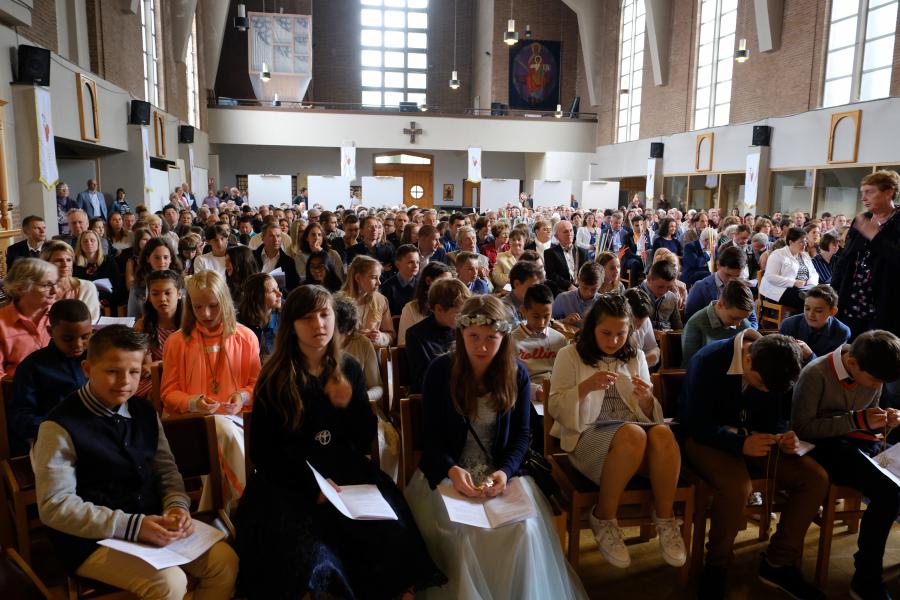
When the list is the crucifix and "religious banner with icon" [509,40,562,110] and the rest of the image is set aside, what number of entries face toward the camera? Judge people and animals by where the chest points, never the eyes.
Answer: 2

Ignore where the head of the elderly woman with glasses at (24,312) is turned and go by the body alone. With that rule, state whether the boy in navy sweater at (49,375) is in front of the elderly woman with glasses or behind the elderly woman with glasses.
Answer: in front

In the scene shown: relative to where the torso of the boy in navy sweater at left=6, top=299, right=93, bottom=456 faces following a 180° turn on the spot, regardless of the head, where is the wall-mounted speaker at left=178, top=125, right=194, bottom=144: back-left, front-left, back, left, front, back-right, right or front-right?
front-right

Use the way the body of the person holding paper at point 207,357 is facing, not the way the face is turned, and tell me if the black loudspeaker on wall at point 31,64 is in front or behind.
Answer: behind

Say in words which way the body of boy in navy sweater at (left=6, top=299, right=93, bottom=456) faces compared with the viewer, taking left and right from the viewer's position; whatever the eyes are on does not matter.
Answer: facing the viewer and to the right of the viewer

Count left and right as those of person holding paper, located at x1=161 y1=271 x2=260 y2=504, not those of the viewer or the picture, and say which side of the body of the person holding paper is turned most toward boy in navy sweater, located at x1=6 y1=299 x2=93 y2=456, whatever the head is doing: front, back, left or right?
right

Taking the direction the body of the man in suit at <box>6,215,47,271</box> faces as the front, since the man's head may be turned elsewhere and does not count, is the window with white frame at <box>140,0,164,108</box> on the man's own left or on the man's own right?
on the man's own left

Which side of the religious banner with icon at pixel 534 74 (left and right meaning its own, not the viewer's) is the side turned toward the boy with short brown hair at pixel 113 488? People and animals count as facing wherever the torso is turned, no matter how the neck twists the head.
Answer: front

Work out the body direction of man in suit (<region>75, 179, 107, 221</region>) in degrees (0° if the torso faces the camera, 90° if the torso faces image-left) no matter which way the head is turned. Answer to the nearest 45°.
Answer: approximately 315°
